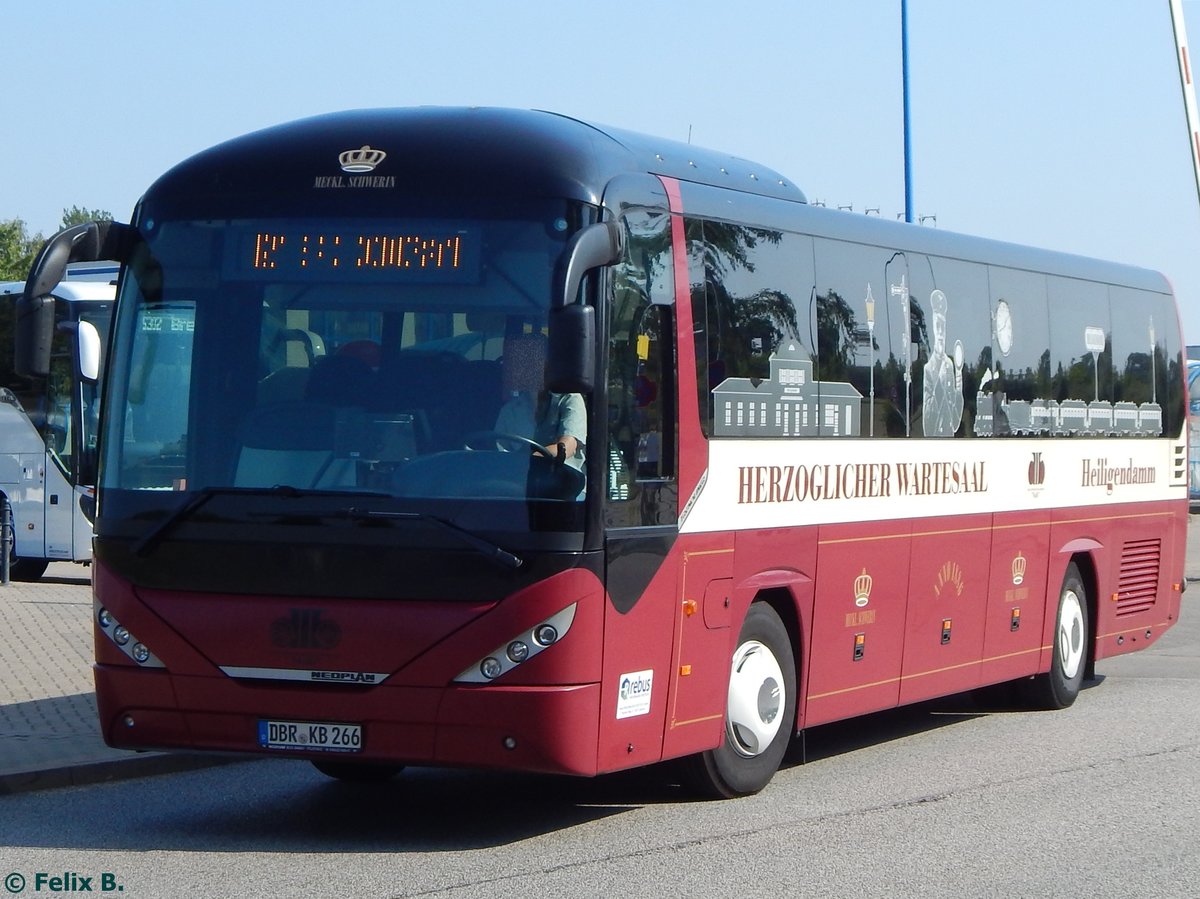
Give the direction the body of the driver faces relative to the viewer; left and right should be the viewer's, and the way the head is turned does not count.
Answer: facing the viewer and to the left of the viewer

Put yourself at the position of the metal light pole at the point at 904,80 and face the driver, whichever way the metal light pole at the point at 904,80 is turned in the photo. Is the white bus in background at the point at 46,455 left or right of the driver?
right

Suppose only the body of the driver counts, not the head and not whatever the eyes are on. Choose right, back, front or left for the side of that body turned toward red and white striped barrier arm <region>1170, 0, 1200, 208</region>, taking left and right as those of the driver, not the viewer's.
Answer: back

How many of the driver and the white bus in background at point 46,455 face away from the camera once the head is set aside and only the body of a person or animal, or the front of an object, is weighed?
0

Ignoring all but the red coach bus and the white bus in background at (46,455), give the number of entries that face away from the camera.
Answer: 0

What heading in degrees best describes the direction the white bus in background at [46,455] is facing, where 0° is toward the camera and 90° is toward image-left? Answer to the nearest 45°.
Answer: approximately 315°

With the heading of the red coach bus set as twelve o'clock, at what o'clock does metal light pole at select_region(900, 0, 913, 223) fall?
The metal light pole is roughly at 5 o'clock from the red coach bus.

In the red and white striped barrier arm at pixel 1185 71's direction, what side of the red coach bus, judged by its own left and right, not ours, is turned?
back

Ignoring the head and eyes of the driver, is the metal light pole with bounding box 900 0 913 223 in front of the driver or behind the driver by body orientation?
behind
